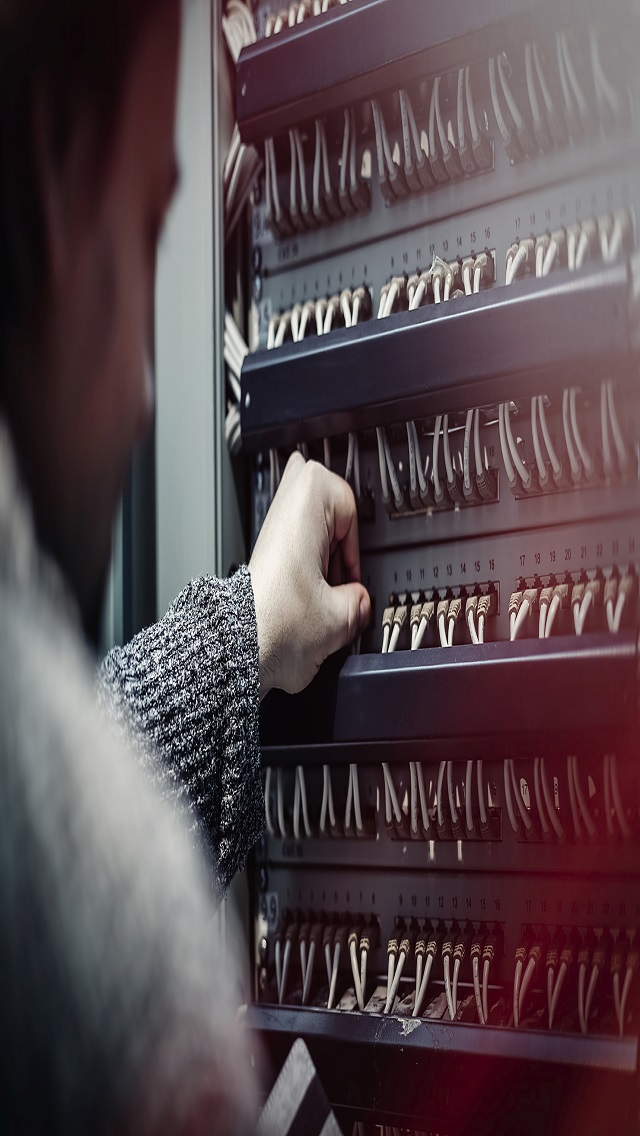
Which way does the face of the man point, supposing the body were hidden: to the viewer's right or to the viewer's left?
to the viewer's right

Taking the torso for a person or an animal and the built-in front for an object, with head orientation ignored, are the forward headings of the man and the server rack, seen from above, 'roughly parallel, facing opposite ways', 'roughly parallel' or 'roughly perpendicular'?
roughly parallel, facing opposite ways

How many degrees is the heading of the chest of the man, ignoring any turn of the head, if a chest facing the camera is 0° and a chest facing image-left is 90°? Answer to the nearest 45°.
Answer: approximately 225°
